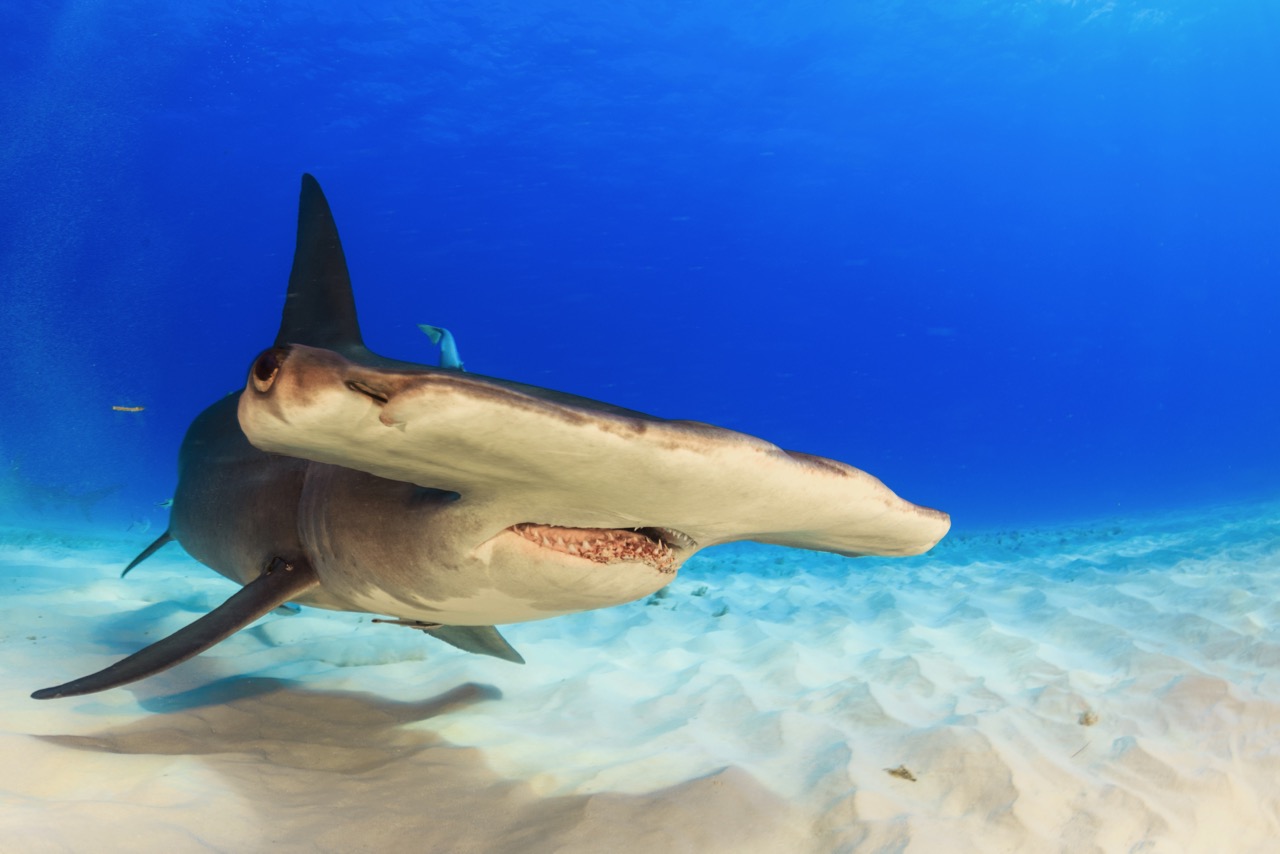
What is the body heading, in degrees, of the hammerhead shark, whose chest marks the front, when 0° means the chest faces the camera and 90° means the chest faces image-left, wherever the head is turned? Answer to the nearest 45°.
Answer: approximately 315°
